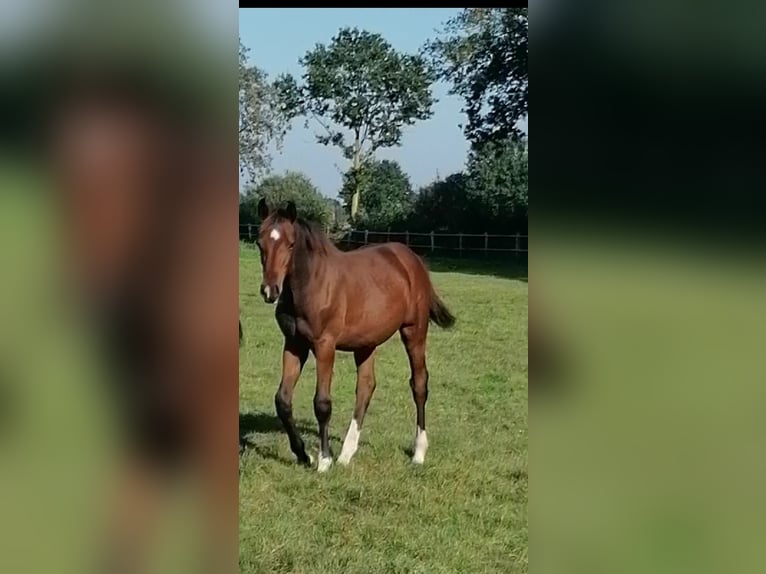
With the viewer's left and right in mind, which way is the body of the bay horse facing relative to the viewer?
facing the viewer and to the left of the viewer
